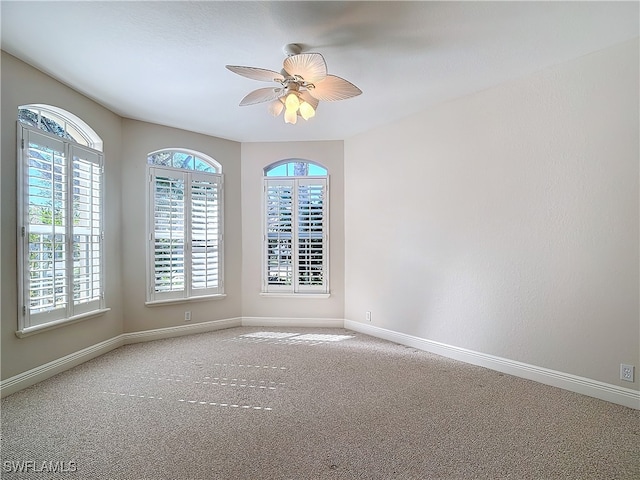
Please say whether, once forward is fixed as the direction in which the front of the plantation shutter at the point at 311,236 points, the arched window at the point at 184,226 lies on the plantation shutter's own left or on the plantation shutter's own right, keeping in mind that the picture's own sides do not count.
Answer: on the plantation shutter's own right

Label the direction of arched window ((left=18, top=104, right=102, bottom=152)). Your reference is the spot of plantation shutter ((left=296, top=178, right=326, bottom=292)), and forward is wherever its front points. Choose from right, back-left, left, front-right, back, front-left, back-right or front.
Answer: front-right

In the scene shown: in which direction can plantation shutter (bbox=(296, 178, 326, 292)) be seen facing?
toward the camera

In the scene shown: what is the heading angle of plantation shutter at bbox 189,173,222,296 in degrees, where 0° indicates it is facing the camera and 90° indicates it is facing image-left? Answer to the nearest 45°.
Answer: approximately 315°

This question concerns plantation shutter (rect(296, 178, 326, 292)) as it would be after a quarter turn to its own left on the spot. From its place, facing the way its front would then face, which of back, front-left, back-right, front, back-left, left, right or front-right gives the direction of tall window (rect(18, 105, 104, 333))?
back-right

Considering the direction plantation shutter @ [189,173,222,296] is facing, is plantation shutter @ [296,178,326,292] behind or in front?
in front

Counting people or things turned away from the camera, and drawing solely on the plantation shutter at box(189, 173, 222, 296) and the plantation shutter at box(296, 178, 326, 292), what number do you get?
0

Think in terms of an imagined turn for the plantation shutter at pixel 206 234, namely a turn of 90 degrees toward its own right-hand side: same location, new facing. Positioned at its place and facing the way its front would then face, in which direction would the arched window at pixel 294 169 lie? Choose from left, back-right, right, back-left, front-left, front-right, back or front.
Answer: back-left

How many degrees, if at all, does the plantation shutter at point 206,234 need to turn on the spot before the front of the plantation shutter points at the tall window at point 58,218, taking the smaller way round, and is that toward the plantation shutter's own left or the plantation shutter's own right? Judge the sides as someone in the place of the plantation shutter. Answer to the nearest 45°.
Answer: approximately 90° to the plantation shutter's own right

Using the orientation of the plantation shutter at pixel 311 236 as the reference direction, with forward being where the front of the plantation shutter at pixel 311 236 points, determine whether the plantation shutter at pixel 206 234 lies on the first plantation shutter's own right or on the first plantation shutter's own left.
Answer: on the first plantation shutter's own right

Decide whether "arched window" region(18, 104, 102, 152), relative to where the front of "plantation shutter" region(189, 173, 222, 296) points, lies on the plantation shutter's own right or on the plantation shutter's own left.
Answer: on the plantation shutter's own right
